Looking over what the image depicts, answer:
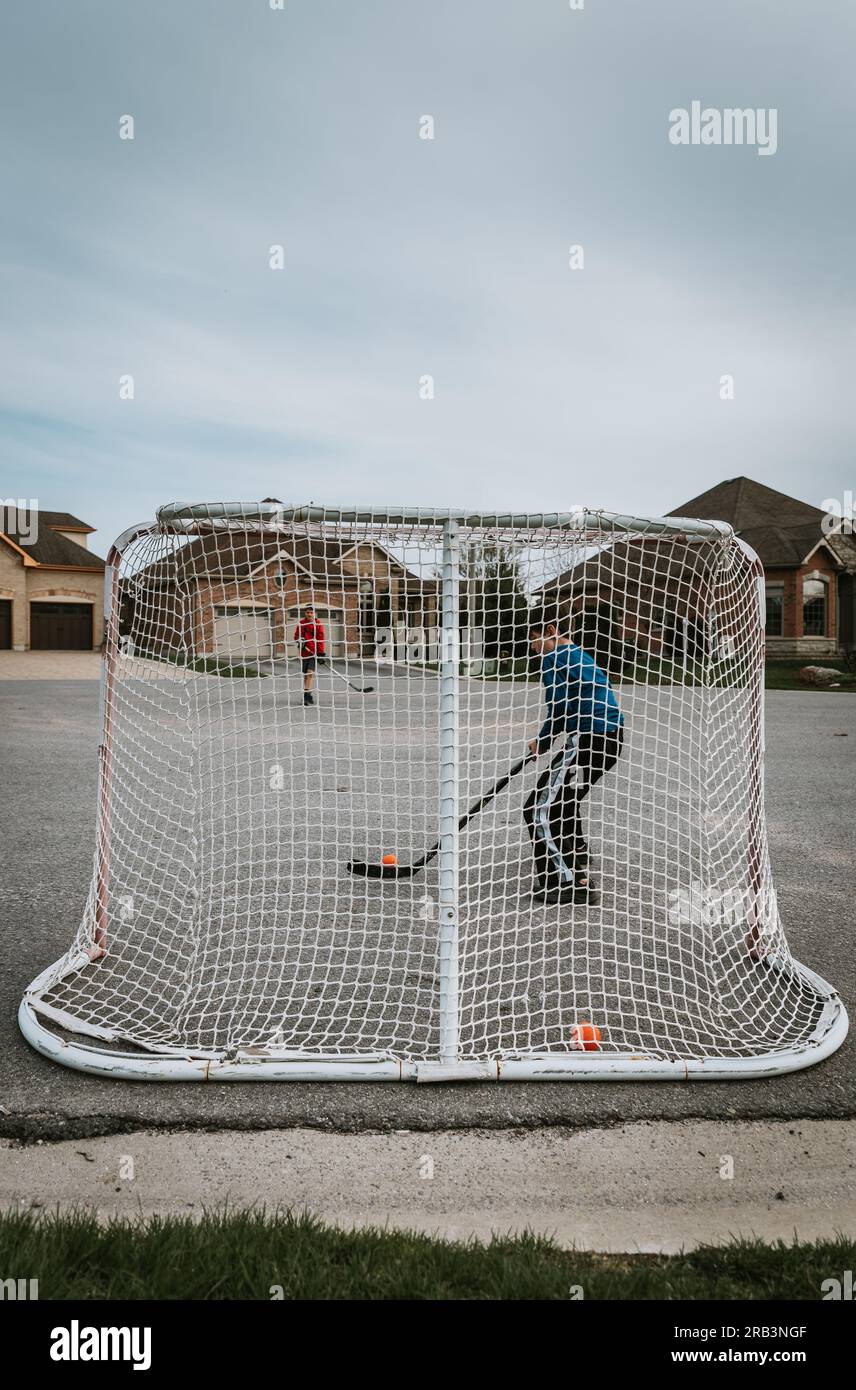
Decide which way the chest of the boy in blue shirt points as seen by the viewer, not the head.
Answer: to the viewer's left

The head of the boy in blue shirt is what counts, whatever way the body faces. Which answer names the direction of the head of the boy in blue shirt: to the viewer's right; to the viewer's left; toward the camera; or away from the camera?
to the viewer's left

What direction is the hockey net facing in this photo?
away from the camera

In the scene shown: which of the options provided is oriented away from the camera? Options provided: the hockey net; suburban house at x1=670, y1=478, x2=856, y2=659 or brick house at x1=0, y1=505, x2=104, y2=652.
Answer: the hockey net

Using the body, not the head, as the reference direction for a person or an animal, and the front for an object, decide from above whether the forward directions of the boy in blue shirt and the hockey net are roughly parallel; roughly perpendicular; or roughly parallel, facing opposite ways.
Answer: roughly perpendicular

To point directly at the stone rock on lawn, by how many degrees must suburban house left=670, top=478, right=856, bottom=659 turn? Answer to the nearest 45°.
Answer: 0° — it already faces it
